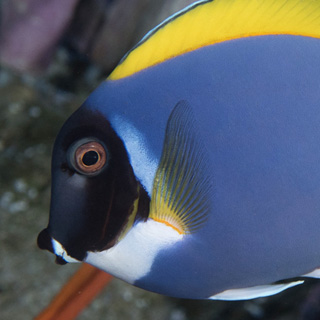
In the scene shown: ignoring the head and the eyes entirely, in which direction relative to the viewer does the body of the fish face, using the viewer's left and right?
facing to the left of the viewer
